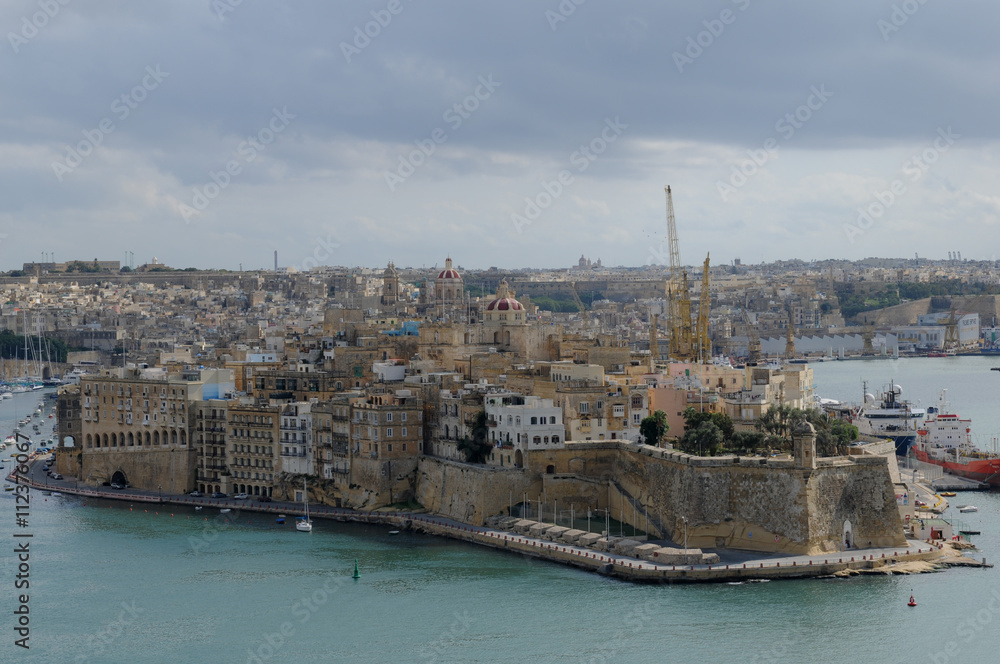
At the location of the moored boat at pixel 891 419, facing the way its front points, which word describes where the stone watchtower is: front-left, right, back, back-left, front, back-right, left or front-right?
front-right

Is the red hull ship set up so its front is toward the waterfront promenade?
no

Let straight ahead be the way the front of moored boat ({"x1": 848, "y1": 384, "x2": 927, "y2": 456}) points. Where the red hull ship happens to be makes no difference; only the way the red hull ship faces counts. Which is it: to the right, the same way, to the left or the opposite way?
the same way

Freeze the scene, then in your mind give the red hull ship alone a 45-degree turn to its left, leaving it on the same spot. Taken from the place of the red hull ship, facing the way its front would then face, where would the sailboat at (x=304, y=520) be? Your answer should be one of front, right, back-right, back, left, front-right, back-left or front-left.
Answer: back-right

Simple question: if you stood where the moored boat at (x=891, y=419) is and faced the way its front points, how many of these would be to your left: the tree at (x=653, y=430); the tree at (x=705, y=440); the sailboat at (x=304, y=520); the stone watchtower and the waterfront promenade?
0
